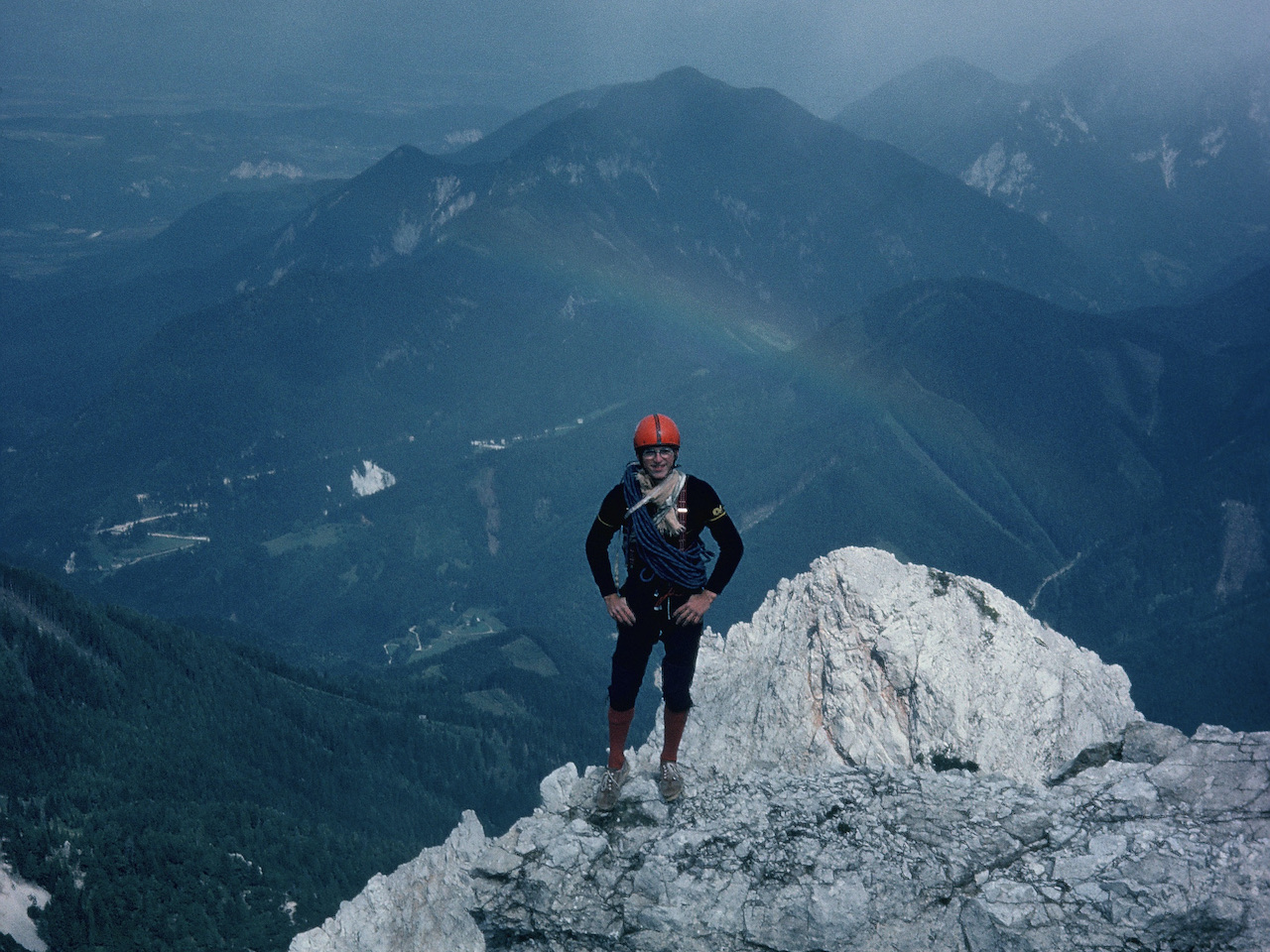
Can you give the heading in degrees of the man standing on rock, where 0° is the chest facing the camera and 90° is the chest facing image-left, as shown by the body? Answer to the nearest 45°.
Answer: approximately 0°
